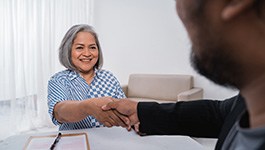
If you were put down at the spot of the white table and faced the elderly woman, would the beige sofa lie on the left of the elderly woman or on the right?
right

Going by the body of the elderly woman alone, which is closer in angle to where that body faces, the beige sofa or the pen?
the pen

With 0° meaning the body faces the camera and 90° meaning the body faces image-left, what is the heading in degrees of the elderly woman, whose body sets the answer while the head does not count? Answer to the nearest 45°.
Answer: approximately 315°

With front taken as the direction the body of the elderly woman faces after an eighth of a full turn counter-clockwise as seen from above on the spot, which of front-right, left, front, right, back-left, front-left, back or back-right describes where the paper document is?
right

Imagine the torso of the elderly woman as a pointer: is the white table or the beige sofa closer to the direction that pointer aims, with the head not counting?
the white table

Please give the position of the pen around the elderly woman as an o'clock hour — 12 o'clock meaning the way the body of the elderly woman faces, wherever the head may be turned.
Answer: The pen is roughly at 2 o'clock from the elderly woman.

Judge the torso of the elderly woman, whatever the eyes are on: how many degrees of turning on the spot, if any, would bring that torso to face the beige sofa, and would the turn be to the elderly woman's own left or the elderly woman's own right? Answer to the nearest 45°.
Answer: approximately 90° to the elderly woman's own left
